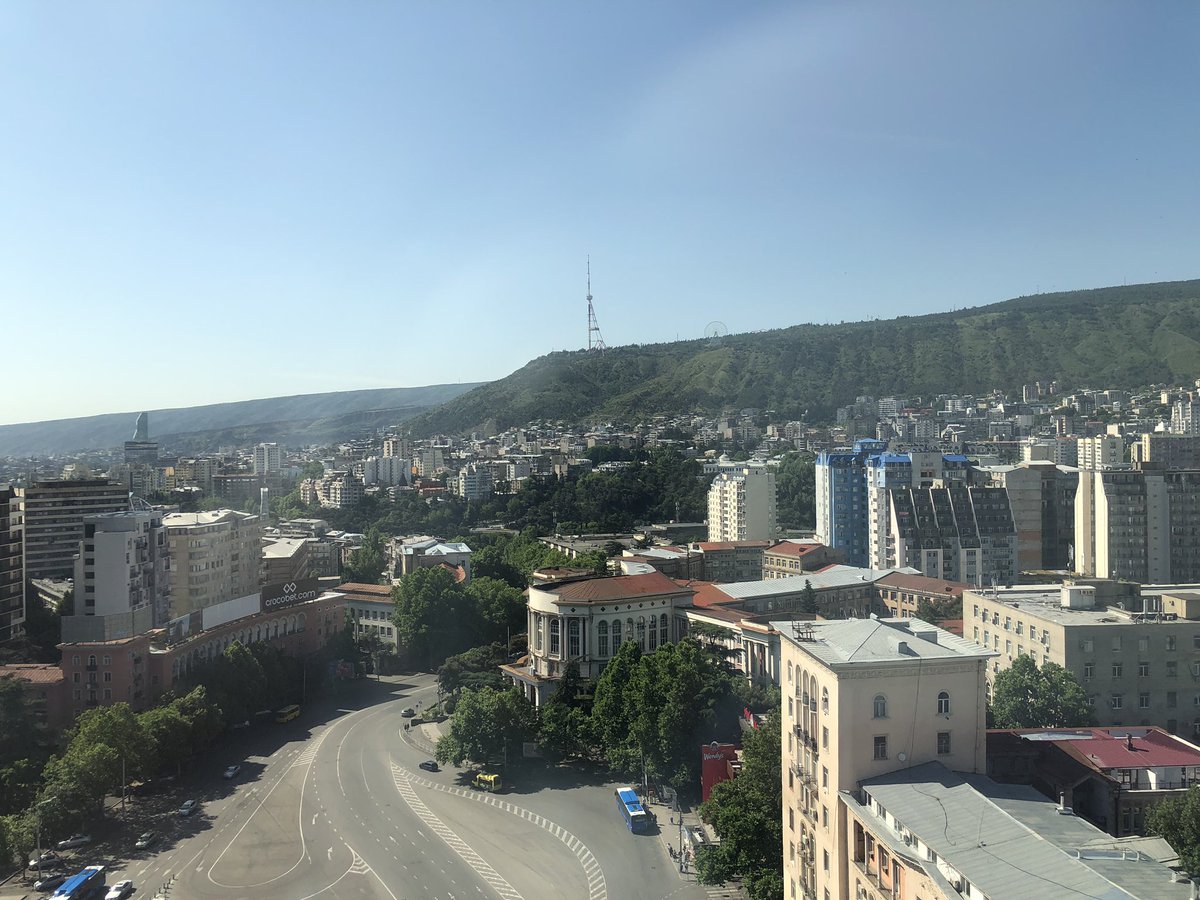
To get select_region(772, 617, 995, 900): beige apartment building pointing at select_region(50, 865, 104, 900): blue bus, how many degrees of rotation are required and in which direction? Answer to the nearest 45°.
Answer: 0° — it already faces it

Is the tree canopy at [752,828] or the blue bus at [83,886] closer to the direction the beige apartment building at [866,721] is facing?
the blue bus

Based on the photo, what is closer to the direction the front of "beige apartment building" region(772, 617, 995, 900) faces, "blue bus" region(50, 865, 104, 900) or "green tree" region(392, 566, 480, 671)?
the blue bus

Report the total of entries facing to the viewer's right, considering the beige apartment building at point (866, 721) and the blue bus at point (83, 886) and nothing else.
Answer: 0

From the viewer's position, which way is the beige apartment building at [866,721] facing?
facing to the left of the viewer

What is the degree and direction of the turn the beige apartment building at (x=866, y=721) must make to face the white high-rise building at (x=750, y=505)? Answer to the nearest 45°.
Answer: approximately 90° to its right
